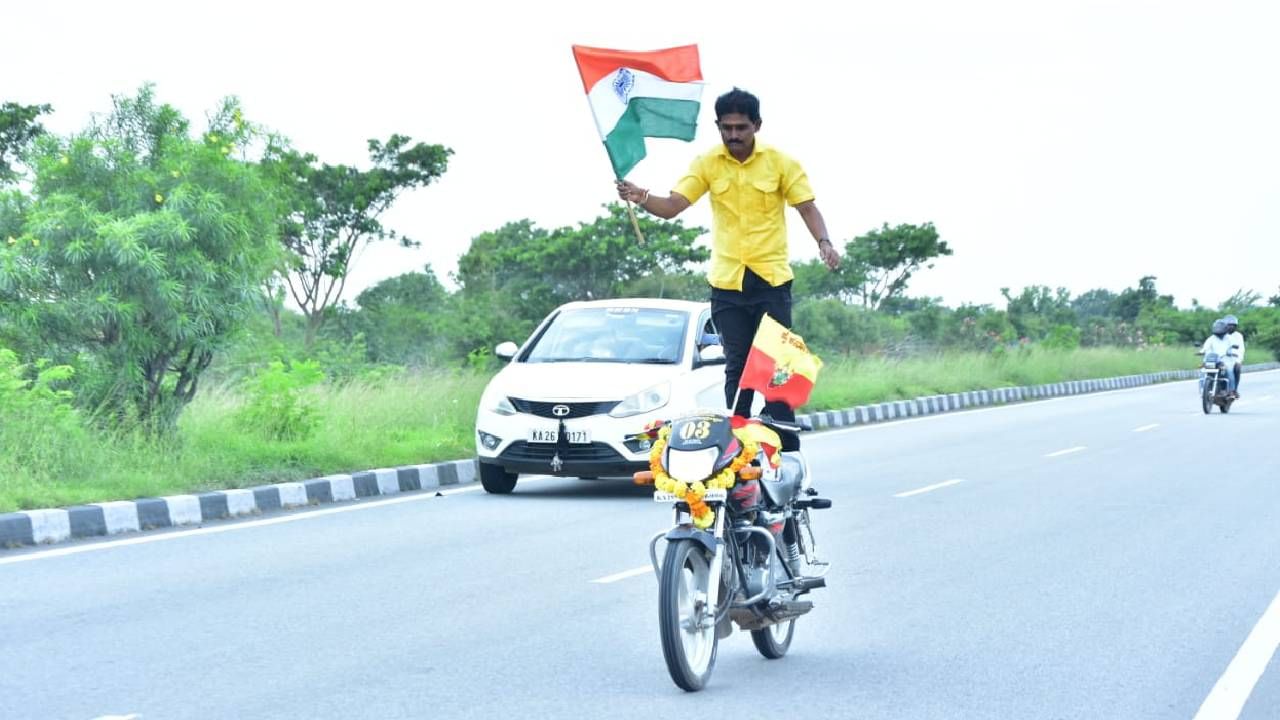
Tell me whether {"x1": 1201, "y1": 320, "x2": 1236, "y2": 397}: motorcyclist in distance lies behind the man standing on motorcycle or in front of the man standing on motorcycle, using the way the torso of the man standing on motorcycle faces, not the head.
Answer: behind

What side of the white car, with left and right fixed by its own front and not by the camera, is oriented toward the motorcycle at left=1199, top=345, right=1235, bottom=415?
back

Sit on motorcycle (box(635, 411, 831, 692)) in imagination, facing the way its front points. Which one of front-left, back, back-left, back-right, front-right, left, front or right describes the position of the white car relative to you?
back-right

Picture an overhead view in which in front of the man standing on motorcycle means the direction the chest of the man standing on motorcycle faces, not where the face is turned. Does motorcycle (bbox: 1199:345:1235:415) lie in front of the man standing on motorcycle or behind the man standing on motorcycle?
behind

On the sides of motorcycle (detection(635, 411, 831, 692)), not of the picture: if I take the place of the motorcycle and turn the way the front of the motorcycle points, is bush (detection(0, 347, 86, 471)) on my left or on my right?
on my right

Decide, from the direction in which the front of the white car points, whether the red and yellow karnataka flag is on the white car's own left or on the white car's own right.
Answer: on the white car's own left

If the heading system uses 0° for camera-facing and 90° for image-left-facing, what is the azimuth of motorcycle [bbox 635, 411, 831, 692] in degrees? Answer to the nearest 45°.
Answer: approximately 45°

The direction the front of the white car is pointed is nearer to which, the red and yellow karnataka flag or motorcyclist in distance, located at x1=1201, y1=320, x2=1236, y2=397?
the red and yellow karnataka flag

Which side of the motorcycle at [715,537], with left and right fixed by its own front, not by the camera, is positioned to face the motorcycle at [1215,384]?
back

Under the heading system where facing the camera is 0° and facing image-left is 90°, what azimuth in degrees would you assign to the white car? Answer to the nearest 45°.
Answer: approximately 45°
